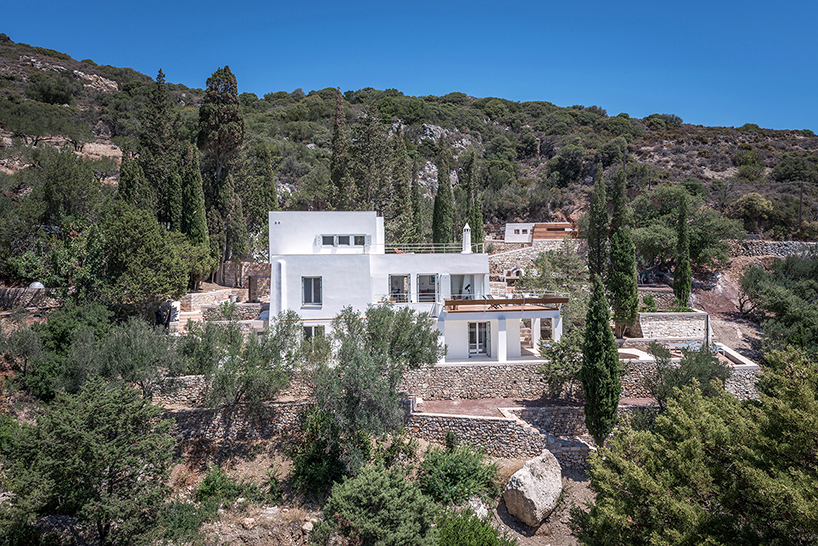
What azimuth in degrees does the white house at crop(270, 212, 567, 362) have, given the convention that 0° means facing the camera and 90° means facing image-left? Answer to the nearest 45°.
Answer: approximately 0°

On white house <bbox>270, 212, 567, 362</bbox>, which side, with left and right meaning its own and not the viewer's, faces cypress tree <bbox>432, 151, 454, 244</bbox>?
back

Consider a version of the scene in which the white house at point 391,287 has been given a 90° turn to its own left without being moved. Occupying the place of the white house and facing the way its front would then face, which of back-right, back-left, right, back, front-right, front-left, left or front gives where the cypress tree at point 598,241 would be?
front-left

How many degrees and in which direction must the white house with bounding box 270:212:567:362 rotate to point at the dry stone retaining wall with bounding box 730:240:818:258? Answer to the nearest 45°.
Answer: approximately 135° to its left

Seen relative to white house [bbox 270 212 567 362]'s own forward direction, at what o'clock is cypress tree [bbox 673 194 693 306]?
The cypress tree is roughly at 8 o'clock from the white house.

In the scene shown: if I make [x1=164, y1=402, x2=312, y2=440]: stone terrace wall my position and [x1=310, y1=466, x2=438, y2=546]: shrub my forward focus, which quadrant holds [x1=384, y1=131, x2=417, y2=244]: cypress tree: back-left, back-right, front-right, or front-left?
back-left

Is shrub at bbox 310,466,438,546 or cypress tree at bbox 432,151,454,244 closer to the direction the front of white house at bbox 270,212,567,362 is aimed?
the shrub

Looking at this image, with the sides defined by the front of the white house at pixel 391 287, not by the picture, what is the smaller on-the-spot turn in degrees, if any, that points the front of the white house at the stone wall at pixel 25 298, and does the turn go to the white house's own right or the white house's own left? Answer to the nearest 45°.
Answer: approximately 90° to the white house's own right

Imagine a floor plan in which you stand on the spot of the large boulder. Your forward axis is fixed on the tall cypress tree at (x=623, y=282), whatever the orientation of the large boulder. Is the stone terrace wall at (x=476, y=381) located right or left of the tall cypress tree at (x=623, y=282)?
left

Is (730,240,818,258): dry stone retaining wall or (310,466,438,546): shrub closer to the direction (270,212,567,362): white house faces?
the shrub

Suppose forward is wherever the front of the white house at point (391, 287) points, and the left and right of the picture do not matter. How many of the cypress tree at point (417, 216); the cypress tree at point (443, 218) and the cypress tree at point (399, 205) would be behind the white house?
3

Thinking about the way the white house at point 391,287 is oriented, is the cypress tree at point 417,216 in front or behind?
behind
